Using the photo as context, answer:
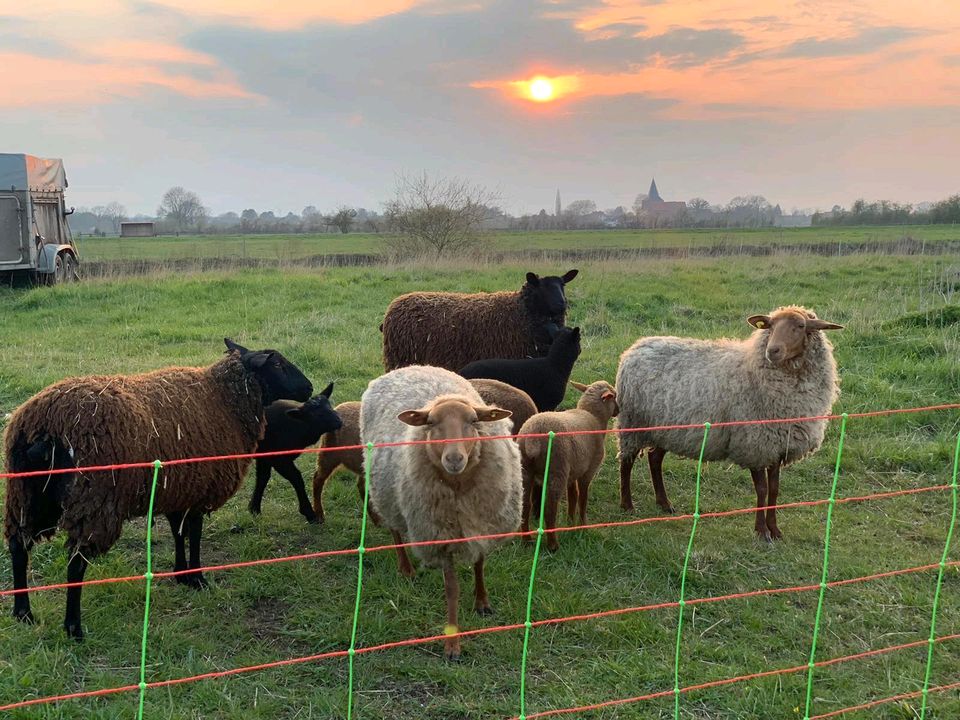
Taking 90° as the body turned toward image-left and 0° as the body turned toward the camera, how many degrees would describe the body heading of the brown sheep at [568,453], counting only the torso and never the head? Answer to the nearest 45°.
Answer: approximately 225°

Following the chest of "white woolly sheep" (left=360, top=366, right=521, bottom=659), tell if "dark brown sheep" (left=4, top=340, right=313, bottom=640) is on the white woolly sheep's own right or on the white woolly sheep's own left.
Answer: on the white woolly sheep's own right

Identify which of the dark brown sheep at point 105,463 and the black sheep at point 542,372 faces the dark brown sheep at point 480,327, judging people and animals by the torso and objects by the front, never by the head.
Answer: the dark brown sheep at point 105,463

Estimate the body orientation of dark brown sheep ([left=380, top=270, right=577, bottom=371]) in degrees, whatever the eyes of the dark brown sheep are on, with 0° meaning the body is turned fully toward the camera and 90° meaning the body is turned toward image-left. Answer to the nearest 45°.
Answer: approximately 270°

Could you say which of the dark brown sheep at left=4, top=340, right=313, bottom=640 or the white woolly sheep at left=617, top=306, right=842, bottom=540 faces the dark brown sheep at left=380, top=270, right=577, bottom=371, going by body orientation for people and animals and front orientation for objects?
the dark brown sheep at left=4, top=340, right=313, bottom=640

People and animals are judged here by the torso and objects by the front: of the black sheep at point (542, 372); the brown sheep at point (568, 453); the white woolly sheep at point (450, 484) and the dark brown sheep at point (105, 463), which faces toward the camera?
the white woolly sheep

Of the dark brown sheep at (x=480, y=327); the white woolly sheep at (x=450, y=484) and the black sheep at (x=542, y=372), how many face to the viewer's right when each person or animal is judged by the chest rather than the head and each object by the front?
2

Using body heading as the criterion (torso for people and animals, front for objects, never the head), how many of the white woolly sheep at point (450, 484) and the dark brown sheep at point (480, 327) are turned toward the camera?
1

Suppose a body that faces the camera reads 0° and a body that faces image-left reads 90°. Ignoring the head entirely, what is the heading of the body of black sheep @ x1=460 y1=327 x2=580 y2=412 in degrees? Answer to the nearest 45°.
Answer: approximately 270°

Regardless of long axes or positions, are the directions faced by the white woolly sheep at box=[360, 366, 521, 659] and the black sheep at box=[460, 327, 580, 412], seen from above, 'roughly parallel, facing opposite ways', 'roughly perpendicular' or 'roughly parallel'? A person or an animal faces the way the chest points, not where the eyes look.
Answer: roughly perpendicular

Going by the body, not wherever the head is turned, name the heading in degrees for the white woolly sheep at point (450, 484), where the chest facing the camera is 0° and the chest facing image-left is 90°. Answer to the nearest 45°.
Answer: approximately 0°
